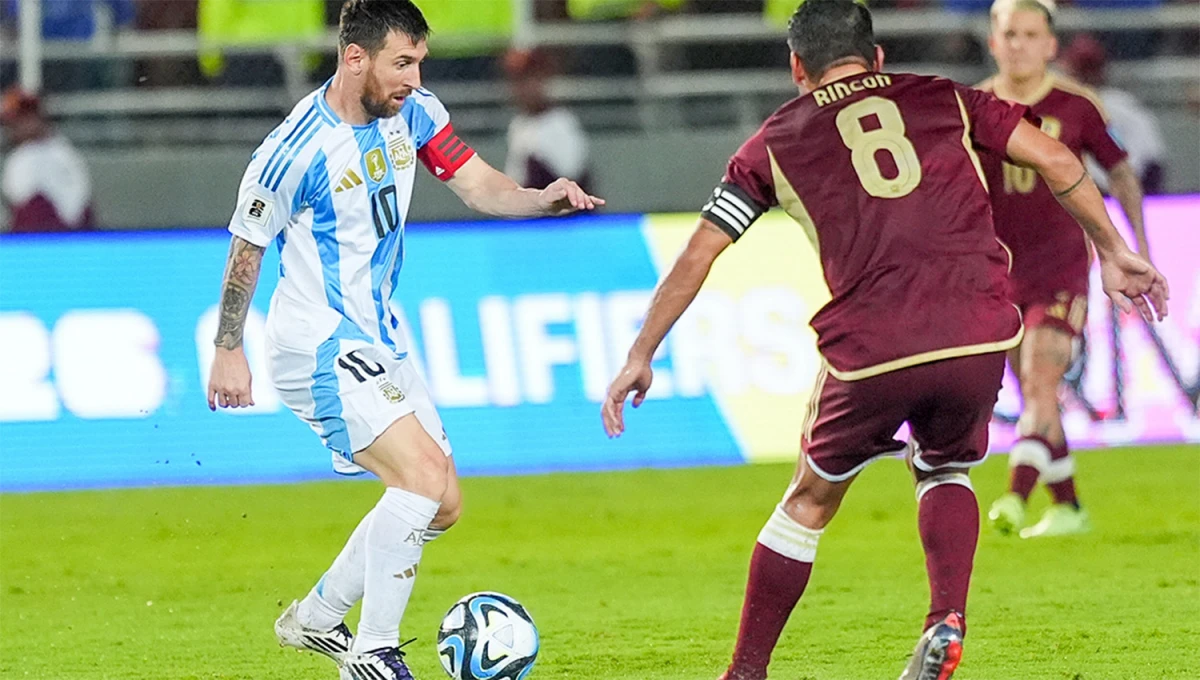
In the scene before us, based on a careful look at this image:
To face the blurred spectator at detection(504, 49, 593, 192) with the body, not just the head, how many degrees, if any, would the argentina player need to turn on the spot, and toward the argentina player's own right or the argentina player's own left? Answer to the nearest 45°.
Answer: approximately 135° to the argentina player's own left

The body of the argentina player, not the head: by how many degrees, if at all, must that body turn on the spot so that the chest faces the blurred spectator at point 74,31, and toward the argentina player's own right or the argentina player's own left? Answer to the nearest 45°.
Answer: approximately 135° to the argentina player's own left

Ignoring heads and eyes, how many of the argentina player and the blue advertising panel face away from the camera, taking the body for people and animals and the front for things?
0

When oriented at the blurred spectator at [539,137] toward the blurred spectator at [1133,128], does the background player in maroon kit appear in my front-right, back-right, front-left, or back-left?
front-right

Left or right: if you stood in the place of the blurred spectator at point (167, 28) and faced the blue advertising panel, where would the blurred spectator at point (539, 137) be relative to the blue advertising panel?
left

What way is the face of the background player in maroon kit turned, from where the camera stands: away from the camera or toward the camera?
toward the camera

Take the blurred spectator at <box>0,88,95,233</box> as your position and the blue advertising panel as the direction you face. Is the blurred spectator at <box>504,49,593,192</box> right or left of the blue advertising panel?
left

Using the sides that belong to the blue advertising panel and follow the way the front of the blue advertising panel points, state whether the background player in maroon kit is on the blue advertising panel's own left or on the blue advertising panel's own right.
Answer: on the blue advertising panel's own left

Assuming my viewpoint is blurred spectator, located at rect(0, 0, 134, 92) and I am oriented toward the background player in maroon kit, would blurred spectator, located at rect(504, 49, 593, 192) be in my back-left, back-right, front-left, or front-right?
front-left

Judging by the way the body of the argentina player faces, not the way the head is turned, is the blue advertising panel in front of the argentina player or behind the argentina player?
behind

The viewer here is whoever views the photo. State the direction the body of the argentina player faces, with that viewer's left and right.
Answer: facing the viewer and to the right of the viewer

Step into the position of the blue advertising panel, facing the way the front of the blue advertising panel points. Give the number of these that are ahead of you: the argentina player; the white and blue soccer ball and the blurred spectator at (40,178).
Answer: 2

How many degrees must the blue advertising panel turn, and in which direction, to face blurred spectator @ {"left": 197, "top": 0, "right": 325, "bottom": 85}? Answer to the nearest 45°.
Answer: approximately 180°

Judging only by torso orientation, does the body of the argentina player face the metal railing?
no

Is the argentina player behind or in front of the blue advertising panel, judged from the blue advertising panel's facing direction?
in front

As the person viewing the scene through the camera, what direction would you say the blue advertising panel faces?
facing the viewer

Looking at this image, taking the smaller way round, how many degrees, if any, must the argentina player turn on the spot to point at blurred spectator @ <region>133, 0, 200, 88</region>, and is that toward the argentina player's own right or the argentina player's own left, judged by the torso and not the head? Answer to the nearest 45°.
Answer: approximately 135° to the argentina player's own left

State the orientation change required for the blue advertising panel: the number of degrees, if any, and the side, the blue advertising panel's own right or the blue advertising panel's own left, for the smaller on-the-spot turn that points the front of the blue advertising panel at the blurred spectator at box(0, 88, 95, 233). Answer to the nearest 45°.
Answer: approximately 135° to the blue advertising panel's own right

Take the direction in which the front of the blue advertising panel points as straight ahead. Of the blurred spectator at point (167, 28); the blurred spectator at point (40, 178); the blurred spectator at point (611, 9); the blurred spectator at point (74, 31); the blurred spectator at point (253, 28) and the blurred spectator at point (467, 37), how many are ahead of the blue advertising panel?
0

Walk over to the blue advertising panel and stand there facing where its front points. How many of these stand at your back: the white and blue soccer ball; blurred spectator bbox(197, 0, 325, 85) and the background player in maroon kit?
1

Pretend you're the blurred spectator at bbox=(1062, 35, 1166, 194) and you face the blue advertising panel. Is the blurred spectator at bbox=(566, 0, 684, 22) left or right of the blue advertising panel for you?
right

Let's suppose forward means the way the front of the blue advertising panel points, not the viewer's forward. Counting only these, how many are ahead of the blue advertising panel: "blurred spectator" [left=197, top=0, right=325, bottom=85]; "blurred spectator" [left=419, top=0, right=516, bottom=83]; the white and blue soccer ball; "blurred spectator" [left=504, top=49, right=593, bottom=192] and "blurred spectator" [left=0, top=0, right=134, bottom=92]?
1
